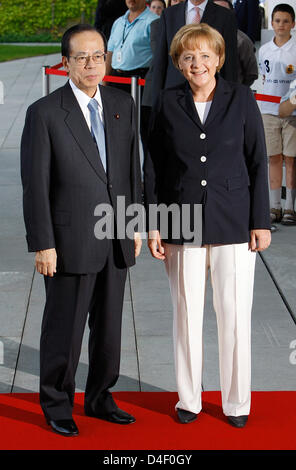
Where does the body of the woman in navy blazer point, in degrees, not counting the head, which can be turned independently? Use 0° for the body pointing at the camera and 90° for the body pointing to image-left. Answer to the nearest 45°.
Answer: approximately 0°

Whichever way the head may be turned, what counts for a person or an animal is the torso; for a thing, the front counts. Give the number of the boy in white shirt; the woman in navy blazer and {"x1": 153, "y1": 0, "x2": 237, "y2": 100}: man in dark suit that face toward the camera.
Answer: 3

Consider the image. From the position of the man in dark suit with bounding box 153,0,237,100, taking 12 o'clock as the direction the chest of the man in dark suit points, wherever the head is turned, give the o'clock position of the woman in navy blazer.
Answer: The woman in navy blazer is roughly at 12 o'clock from the man in dark suit.

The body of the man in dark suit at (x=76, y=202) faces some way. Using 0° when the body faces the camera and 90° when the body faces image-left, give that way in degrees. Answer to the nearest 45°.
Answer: approximately 315°

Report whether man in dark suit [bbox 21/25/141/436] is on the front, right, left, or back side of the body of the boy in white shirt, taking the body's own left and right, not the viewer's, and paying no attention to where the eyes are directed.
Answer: front

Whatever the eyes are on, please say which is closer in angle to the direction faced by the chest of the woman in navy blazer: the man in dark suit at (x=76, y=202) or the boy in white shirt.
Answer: the man in dark suit

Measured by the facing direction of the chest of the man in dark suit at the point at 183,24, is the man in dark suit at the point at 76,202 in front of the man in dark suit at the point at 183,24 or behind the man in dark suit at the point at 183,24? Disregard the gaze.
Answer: in front

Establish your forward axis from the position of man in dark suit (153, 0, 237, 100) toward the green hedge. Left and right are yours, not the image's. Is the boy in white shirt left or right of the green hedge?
right

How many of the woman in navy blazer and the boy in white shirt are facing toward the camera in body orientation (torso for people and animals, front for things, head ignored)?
2

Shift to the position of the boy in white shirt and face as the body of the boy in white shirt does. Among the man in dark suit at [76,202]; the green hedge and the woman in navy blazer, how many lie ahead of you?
2

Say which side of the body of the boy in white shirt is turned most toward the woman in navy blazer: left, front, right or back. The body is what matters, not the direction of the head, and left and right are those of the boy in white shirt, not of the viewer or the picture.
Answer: front

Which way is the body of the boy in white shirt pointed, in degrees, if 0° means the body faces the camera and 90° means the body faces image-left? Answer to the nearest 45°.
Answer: approximately 0°
